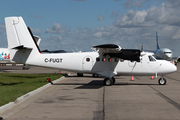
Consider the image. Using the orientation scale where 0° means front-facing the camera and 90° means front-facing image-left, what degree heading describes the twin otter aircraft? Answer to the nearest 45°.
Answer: approximately 270°
